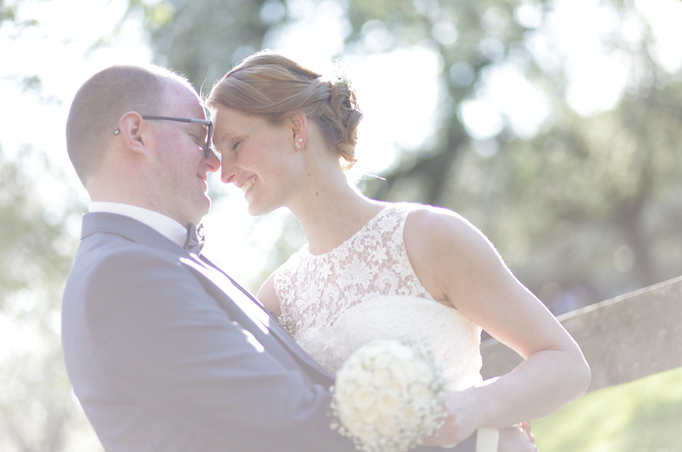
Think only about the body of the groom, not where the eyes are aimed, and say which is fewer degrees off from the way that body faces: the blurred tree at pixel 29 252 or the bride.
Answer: the bride

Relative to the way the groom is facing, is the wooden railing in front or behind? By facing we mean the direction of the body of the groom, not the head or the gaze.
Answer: in front

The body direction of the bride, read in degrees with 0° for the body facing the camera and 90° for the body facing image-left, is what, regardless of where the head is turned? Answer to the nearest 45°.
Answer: approximately 45°

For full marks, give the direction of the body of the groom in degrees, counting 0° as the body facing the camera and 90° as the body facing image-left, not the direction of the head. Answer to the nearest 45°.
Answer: approximately 270°

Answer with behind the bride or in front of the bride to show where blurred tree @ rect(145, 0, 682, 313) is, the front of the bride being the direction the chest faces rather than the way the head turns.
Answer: behind

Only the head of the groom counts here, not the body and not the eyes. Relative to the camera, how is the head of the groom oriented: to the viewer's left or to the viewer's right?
to the viewer's right

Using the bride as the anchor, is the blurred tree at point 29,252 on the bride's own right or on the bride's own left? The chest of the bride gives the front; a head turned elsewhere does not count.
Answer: on the bride's own right

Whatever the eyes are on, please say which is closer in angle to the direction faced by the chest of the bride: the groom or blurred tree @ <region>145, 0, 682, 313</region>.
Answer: the groom

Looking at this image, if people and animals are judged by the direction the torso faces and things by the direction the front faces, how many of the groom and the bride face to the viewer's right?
1

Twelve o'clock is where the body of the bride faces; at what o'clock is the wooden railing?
The wooden railing is roughly at 7 o'clock from the bride.
